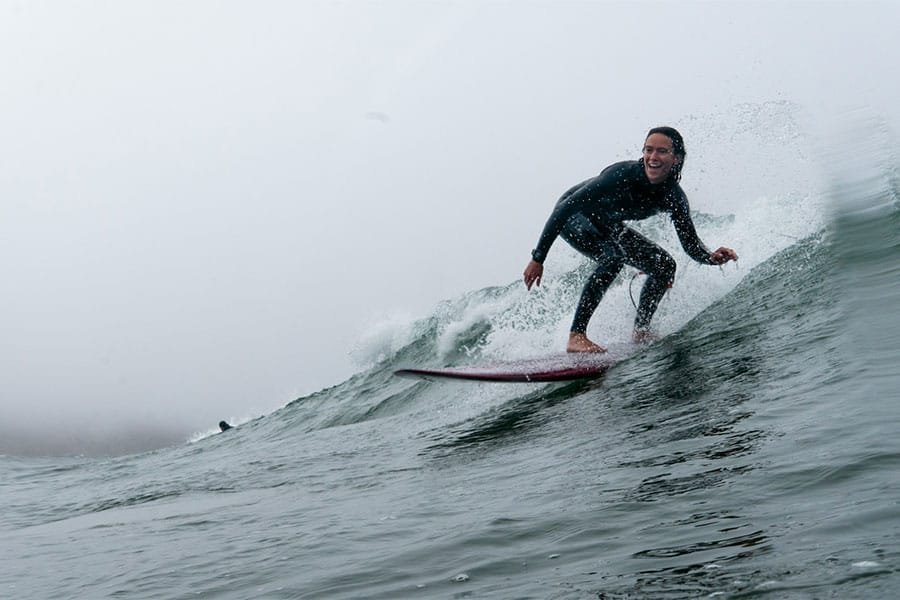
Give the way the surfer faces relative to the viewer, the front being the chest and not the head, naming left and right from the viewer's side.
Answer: facing the viewer and to the right of the viewer
